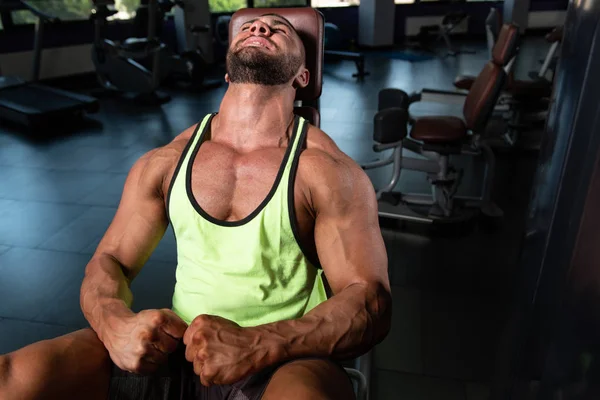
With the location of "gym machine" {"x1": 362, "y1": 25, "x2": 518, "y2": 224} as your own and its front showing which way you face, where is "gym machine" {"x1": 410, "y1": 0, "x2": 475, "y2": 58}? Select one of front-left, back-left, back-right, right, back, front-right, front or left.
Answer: right

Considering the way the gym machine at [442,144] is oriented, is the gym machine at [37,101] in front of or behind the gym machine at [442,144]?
in front

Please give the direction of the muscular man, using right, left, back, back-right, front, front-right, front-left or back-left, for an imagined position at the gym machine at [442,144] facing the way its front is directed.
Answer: left

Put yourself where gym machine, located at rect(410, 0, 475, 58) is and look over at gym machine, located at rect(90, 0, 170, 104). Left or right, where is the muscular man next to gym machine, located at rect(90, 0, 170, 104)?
left

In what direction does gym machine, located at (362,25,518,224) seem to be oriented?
to the viewer's left

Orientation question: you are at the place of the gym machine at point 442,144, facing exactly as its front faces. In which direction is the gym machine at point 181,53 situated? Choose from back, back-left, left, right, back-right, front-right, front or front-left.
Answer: front-right

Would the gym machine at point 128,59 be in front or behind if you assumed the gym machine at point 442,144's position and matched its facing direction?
in front
